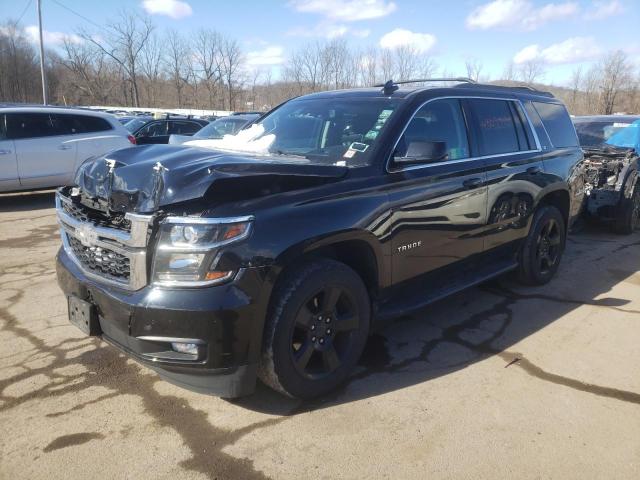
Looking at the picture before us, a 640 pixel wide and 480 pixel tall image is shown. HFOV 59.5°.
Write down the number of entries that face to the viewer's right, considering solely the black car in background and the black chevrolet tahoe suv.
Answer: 0

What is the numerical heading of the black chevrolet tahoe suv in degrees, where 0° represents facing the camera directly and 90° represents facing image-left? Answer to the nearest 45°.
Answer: approximately 45°

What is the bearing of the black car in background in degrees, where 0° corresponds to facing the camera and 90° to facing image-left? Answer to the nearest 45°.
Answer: approximately 45°

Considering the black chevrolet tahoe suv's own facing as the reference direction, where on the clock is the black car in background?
The black car in background is roughly at 4 o'clock from the black chevrolet tahoe suv.

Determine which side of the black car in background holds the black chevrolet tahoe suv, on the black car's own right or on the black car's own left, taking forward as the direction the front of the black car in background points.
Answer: on the black car's own left
